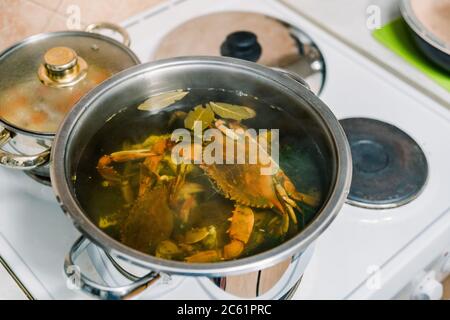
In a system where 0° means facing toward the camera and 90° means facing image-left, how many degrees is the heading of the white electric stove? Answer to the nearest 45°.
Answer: approximately 315°
